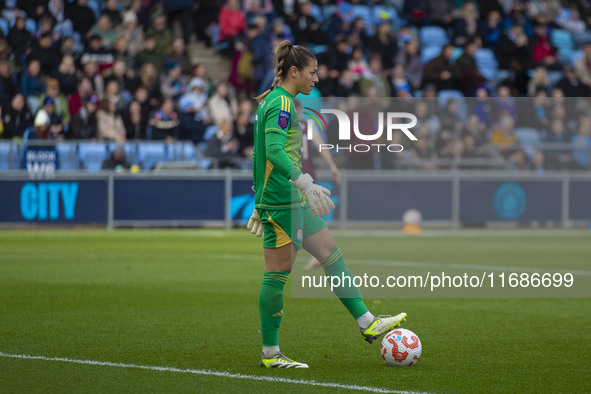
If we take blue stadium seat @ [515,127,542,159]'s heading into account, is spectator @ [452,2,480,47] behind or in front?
behind

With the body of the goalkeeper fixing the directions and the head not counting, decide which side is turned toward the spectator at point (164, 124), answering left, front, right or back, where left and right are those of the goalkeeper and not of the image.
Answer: left

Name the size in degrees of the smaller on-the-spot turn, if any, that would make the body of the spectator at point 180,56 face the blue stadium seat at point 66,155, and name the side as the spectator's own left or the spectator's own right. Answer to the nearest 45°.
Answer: approximately 45° to the spectator's own right

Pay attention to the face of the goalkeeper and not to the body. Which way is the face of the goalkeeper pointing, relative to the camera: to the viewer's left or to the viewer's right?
to the viewer's right

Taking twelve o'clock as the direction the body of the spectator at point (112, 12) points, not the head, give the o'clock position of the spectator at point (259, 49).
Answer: the spectator at point (259, 49) is roughly at 9 o'clock from the spectator at point (112, 12).

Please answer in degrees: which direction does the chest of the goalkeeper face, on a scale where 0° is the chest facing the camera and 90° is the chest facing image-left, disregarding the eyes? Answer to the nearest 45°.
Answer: approximately 270°

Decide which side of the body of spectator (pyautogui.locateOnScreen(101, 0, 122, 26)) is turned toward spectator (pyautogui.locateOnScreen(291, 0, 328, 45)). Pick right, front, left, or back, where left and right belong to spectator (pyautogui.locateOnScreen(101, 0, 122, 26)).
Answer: left

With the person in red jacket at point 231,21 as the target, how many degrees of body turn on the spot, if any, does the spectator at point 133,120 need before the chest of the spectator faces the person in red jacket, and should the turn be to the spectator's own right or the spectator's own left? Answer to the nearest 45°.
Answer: approximately 135° to the spectator's own left
